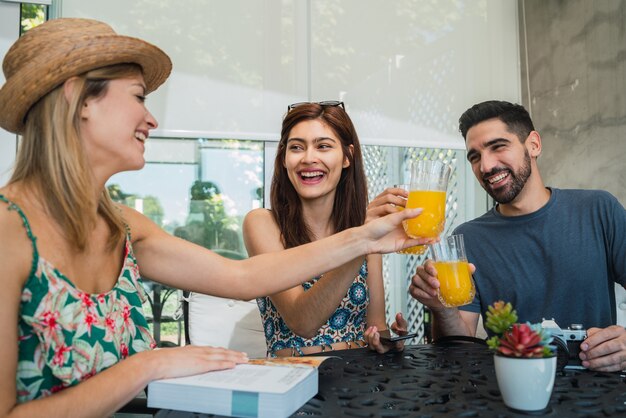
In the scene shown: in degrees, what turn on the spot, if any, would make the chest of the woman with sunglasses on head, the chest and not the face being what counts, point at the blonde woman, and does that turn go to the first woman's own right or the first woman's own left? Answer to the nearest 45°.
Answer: approximately 45° to the first woman's own right

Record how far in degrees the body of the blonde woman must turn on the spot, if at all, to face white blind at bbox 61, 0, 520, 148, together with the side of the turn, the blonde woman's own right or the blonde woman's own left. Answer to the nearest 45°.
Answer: approximately 90° to the blonde woman's own left

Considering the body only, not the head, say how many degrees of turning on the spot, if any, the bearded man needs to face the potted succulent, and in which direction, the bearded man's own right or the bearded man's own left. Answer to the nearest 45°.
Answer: approximately 45° to the bearded man's own left

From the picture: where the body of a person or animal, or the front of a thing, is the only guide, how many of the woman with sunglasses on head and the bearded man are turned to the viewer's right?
0

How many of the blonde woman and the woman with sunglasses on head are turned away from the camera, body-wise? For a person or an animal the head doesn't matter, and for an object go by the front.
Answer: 0

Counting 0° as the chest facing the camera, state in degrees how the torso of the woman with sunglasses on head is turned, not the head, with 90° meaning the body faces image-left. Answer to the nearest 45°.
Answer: approximately 0°

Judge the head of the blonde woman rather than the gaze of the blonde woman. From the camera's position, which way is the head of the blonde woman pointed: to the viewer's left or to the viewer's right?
to the viewer's right

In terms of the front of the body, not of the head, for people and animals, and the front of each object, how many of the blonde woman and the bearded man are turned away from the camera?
0
